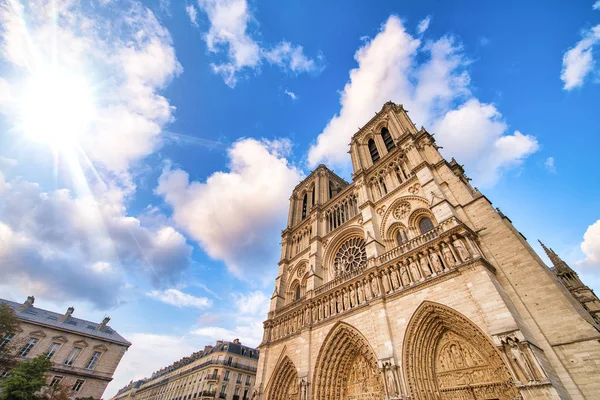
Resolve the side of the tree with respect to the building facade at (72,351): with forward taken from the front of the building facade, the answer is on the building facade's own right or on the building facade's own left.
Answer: on the building facade's own right

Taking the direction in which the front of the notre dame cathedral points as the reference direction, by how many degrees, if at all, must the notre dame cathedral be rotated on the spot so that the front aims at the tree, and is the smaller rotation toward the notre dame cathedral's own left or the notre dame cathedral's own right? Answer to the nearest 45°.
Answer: approximately 45° to the notre dame cathedral's own right

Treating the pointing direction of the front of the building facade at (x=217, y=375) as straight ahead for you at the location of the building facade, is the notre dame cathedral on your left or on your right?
on your left

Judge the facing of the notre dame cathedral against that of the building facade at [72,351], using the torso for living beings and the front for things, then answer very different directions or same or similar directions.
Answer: very different directions

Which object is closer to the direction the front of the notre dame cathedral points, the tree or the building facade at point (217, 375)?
the tree
